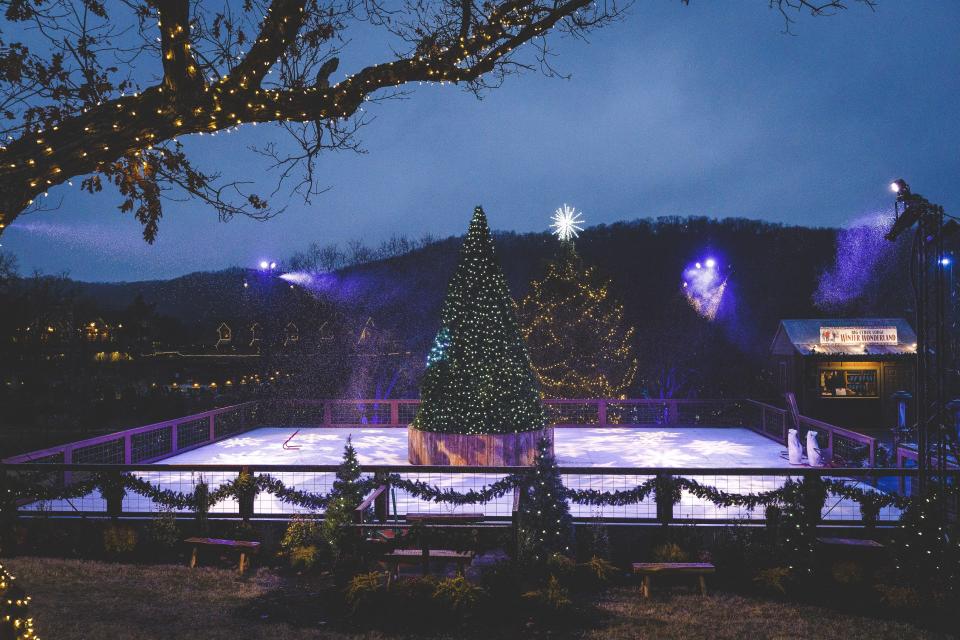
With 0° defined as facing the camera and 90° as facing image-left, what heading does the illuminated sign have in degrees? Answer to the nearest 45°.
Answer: approximately 0°

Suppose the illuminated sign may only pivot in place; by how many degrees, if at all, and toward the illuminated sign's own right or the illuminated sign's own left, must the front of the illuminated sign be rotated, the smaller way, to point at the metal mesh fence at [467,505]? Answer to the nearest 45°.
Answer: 0° — it already faces it

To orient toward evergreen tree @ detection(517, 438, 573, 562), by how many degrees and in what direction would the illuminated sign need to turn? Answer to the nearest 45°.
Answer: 0° — it already faces it

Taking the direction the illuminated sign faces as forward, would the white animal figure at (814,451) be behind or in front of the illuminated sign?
in front

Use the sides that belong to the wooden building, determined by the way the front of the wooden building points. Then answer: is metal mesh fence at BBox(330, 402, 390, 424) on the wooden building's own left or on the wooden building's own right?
on the wooden building's own right

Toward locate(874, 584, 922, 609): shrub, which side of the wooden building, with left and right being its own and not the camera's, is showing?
front

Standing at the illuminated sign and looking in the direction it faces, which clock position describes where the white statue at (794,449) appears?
The white statue is roughly at 12 o'clock from the illuminated sign.

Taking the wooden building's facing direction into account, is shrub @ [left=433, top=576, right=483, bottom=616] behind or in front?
in front

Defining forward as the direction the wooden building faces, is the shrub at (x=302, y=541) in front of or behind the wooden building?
in front

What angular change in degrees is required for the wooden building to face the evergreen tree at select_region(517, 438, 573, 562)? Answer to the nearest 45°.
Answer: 0° — it already faces it

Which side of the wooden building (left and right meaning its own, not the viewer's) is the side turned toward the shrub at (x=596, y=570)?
front
